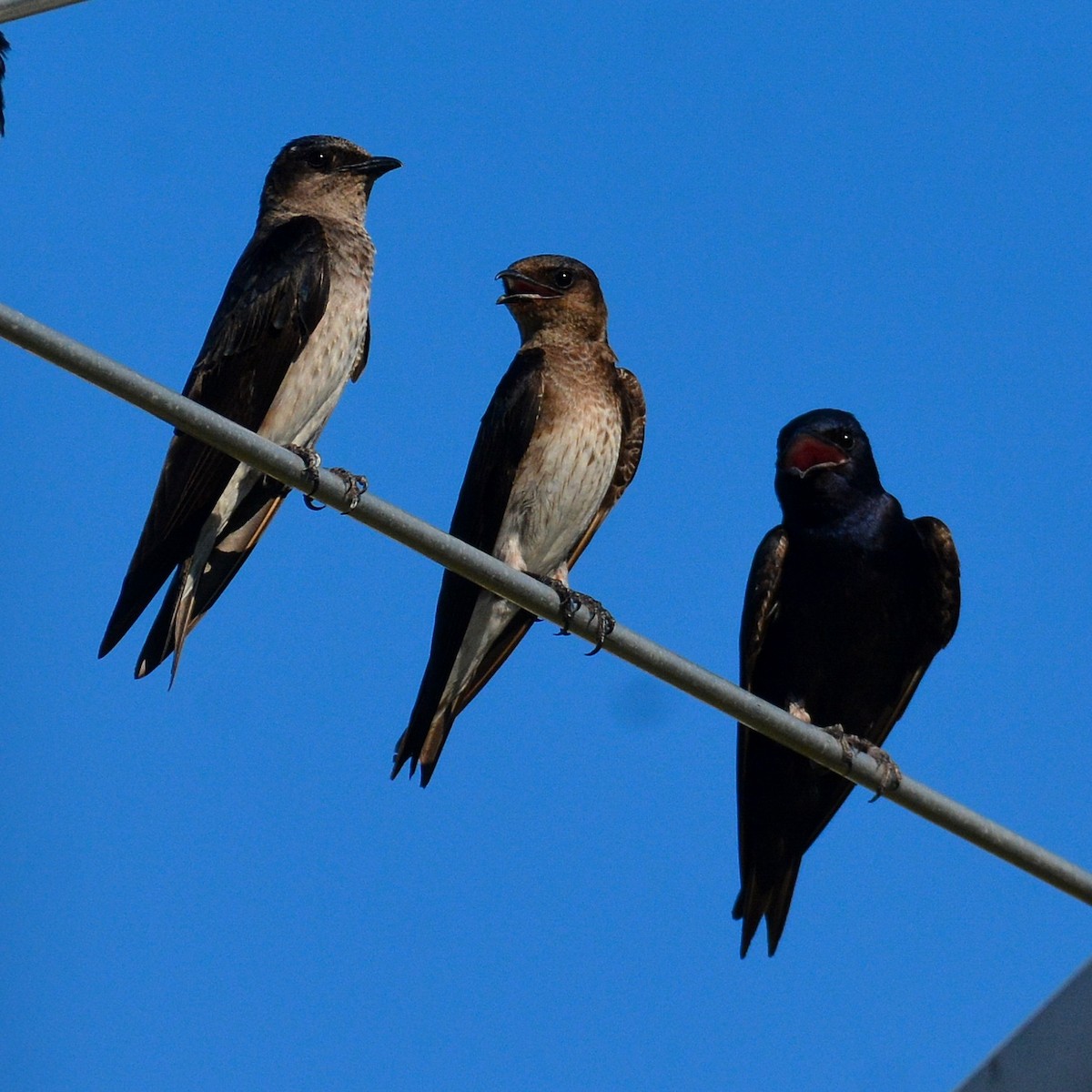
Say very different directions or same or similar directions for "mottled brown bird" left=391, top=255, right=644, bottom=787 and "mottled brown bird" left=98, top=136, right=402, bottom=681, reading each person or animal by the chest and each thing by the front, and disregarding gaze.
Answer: same or similar directions

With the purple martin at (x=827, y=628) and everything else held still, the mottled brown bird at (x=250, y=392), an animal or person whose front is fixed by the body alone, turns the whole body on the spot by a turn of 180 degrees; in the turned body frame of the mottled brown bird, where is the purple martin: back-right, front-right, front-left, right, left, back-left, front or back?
back-right

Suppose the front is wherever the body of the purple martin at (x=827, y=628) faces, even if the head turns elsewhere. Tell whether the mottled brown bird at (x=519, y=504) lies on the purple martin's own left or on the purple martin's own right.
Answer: on the purple martin's own right

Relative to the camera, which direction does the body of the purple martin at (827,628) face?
toward the camera

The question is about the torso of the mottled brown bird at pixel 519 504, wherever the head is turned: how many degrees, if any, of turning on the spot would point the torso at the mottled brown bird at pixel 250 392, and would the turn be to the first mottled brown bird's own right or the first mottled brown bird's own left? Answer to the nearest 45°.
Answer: approximately 135° to the first mottled brown bird's own right

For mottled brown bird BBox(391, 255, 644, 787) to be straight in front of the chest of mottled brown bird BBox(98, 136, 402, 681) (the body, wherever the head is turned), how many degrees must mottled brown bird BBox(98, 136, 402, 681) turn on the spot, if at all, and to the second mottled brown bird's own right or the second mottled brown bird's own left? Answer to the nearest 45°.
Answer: approximately 45° to the second mottled brown bird's own left

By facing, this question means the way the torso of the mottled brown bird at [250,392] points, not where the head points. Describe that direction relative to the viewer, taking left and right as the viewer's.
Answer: facing the viewer and to the right of the viewer
